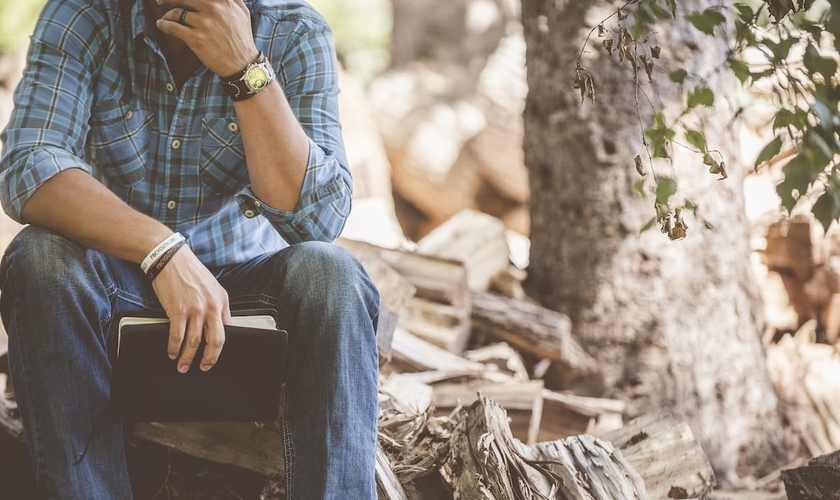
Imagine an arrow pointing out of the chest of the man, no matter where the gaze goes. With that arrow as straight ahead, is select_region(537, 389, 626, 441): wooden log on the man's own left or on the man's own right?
on the man's own left

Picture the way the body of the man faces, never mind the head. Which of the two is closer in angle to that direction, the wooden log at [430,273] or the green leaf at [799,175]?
the green leaf

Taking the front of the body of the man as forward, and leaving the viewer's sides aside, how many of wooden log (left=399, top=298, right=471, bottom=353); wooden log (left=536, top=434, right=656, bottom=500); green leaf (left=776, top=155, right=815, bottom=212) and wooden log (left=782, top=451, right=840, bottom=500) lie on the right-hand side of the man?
0

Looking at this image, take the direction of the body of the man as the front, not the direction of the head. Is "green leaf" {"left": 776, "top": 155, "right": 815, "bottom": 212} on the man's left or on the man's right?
on the man's left

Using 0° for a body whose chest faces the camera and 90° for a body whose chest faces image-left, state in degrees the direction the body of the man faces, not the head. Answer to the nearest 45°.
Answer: approximately 0°

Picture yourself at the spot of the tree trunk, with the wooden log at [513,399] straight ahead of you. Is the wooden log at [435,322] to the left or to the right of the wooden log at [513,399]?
right

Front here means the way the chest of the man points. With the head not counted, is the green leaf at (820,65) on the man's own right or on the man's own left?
on the man's own left

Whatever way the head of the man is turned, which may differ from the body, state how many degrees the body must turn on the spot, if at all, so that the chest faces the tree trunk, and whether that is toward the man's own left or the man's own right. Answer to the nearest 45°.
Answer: approximately 135° to the man's own left

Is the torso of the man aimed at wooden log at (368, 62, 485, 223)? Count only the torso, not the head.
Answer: no

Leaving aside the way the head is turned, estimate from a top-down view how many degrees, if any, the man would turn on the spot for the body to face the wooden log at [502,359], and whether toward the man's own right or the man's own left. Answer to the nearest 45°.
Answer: approximately 135° to the man's own left

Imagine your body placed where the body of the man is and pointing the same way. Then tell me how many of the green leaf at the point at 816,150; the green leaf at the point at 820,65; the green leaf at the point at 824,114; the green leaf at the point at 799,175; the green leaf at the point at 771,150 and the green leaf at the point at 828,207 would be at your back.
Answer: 0

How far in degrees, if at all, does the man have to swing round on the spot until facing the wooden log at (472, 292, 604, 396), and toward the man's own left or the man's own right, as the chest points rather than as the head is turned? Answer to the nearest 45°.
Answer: approximately 135° to the man's own left

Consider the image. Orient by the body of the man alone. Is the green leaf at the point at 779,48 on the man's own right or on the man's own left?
on the man's own left

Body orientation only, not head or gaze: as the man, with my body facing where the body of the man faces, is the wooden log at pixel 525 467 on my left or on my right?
on my left

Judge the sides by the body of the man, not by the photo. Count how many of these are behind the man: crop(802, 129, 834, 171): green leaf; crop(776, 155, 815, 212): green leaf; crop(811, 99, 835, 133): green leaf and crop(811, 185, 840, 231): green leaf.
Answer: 0

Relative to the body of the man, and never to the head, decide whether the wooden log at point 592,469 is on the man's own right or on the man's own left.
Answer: on the man's own left

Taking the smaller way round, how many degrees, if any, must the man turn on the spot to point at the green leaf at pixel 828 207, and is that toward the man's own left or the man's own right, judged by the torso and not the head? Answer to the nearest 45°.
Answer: approximately 45° to the man's own left
